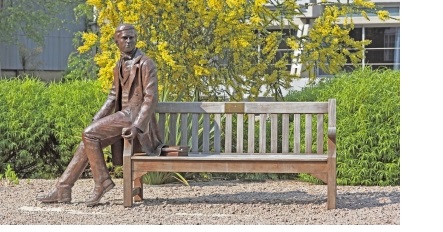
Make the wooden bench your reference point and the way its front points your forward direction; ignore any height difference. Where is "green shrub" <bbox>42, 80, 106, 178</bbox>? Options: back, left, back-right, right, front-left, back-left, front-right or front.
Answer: back-right

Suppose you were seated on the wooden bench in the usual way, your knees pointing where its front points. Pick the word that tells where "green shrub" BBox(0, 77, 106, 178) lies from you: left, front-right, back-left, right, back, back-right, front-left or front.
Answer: back-right

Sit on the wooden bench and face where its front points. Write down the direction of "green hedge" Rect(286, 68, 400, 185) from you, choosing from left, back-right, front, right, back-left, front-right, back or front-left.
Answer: back-left

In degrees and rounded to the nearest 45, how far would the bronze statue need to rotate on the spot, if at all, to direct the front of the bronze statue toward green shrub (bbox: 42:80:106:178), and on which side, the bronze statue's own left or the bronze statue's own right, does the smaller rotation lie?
approximately 135° to the bronze statue's own right

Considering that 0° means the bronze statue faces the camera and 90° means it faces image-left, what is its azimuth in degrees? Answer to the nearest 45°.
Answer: approximately 45°

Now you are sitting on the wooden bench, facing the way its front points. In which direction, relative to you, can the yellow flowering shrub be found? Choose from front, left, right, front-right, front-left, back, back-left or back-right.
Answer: back

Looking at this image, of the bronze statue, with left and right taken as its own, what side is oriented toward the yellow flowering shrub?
back
